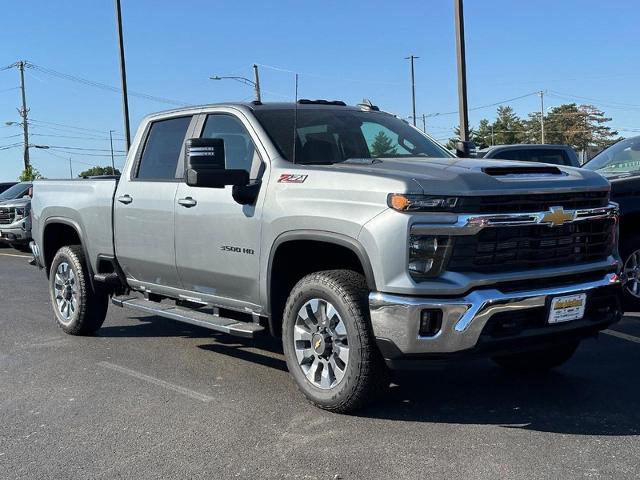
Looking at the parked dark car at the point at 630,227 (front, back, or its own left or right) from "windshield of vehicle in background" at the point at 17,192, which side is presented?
right

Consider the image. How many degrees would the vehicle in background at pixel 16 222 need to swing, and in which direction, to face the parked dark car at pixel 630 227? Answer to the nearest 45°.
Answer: approximately 90° to its left

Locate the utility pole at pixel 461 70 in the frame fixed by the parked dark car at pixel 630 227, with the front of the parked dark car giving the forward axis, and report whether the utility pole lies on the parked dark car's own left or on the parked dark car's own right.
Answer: on the parked dark car's own right

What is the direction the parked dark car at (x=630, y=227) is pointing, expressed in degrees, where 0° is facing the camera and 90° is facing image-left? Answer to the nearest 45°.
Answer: approximately 45°

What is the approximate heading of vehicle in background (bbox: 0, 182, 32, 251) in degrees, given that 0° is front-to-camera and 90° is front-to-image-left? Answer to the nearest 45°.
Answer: approximately 45°

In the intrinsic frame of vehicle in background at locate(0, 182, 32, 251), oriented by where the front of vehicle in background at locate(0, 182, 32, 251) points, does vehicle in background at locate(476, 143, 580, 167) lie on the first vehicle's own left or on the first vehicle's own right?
on the first vehicle's own left

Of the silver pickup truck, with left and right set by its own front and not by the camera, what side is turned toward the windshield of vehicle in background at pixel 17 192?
back

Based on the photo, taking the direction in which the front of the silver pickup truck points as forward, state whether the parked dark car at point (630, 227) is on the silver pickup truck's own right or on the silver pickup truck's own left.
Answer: on the silver pickup truck's own left

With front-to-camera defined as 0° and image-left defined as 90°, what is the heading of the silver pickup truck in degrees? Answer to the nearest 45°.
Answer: approximately 315°
